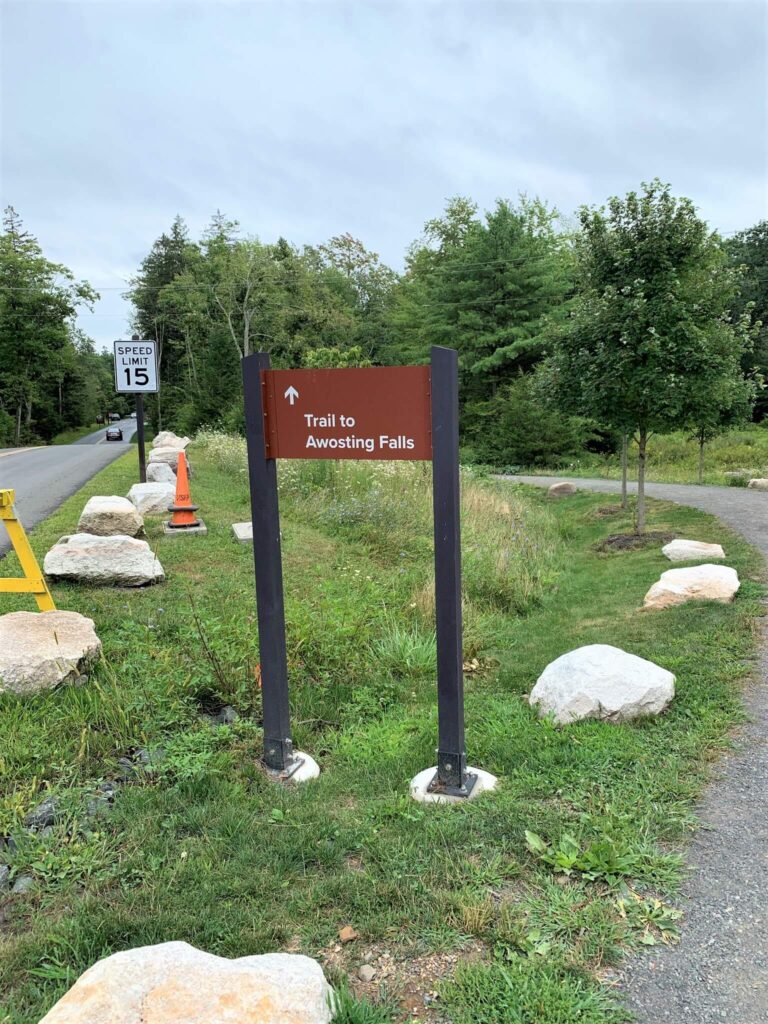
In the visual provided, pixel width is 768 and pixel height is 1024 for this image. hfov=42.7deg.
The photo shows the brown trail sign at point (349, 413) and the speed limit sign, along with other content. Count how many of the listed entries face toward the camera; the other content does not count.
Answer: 2

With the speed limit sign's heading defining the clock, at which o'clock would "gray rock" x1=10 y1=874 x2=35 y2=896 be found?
The gray rock is roughly at 12 o'clock from the speed limit sign.

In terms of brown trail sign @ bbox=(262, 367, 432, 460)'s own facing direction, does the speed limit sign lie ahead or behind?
behind

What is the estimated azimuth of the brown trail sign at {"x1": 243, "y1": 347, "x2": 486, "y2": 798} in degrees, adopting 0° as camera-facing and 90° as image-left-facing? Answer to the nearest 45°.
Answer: approximately 0°

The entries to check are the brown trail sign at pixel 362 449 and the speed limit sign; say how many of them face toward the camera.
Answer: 2

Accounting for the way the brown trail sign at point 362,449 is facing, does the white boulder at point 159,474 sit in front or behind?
behind

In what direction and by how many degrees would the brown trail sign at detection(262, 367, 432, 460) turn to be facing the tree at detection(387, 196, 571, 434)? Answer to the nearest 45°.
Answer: approximately 180°

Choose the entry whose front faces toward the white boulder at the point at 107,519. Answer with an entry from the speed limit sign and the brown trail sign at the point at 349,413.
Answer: the speed limit sign

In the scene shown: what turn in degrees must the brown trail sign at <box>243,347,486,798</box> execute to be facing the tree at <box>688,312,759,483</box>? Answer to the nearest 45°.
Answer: approximately 135° to its left
